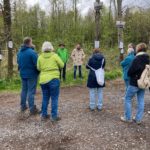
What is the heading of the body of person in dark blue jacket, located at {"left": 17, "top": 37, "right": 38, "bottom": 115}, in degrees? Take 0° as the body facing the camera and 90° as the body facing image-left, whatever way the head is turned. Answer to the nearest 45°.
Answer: approximately 225°

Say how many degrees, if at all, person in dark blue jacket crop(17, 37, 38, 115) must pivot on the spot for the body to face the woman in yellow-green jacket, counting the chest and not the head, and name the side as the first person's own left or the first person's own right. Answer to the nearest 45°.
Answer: approximately 90° to the first person's own right

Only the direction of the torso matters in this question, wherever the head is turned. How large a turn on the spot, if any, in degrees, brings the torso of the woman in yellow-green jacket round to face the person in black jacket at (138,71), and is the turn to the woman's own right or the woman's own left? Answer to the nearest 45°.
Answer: approximately 90° to the woman's own right

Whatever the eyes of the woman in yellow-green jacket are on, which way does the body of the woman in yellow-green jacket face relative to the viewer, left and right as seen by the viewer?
facing away from the viewer
